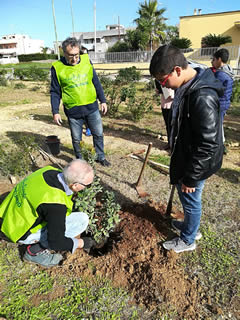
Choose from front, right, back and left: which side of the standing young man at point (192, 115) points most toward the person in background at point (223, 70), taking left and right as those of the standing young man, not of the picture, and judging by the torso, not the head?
right

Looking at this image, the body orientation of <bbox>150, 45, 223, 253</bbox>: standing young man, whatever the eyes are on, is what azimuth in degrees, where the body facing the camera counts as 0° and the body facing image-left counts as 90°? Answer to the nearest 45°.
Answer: approximately 90°

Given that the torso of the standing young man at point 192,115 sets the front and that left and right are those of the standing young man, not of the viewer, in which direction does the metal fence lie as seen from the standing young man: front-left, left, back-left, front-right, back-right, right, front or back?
right

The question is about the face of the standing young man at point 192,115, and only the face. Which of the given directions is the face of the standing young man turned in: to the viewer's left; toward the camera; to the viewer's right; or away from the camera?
to the viewer's left

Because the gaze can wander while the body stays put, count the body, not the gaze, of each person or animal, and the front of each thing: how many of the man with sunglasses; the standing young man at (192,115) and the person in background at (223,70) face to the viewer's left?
2

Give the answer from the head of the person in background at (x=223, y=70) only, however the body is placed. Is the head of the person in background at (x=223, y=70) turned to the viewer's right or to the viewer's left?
to the viewer's left

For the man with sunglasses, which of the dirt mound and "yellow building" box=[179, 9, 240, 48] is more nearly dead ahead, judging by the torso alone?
the dirt mound

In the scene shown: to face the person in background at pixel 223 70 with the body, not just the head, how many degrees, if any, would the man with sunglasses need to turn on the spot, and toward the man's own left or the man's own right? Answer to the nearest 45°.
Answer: approximately 45° to the man's own left

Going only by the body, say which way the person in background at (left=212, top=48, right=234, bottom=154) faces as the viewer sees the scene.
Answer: to the viewer's left

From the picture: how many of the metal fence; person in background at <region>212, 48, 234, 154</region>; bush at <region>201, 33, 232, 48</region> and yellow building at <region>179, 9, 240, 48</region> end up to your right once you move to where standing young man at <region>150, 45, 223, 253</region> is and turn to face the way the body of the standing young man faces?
4

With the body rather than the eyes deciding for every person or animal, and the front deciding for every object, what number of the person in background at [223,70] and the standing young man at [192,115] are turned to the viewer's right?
0
